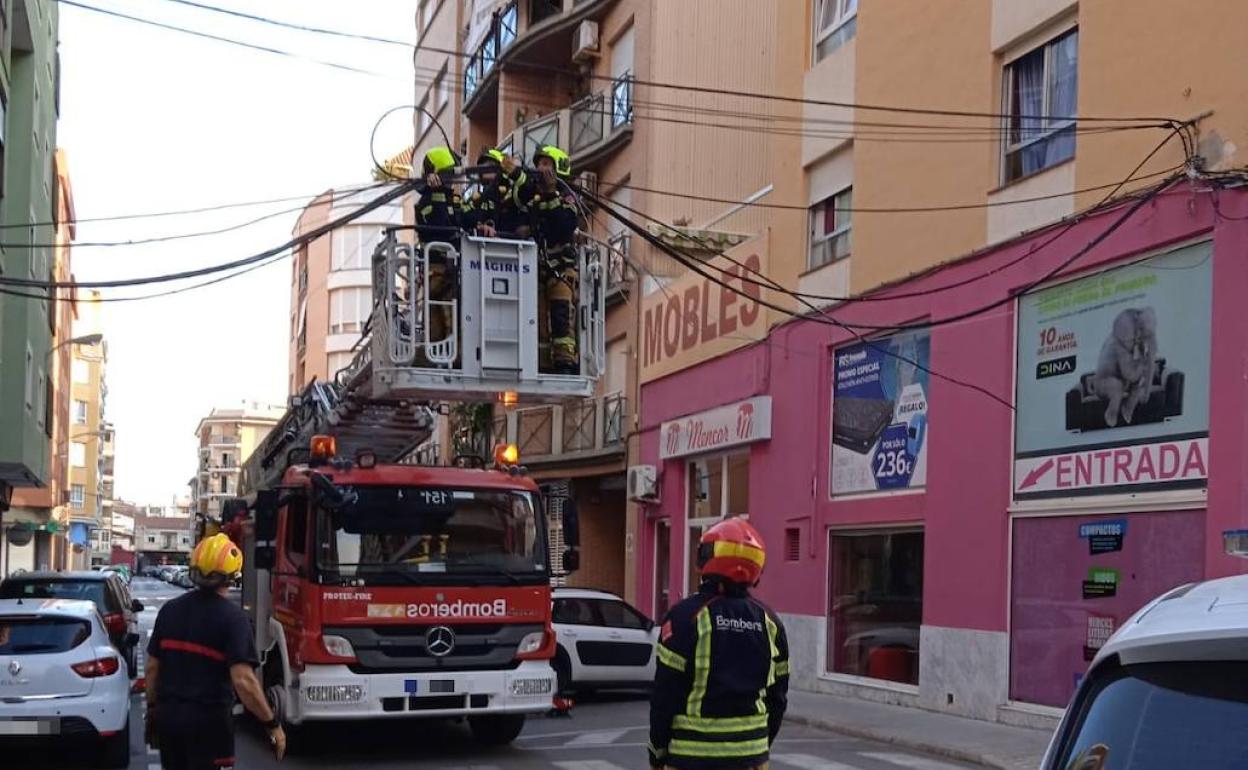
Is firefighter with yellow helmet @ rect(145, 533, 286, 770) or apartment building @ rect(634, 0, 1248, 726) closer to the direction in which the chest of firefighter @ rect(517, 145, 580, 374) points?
the firefighter with yellow helmet

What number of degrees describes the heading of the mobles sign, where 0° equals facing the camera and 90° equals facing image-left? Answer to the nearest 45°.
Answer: approximately 45°

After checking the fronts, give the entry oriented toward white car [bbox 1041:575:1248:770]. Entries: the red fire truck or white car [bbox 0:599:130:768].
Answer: the red fire truck

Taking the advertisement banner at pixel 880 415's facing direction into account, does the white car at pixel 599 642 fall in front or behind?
in front

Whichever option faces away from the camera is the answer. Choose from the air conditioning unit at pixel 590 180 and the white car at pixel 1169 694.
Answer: the white car

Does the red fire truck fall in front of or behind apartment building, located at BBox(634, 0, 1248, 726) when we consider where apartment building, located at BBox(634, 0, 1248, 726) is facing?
in front

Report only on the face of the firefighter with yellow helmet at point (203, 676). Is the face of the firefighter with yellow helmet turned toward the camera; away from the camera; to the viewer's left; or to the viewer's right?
away from the camera

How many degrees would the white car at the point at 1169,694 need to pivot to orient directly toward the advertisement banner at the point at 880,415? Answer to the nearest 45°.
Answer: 0° — it already faces it

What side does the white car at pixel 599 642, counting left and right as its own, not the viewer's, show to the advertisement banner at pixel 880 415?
front
